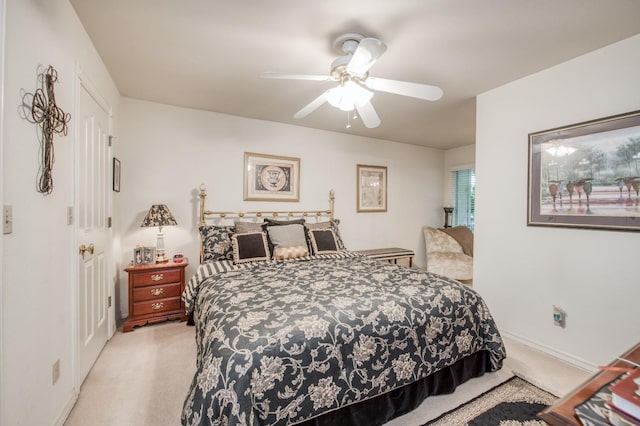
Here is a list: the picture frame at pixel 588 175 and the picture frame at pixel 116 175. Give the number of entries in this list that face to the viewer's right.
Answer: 1

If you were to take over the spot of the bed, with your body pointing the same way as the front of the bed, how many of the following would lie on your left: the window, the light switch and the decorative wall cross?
1

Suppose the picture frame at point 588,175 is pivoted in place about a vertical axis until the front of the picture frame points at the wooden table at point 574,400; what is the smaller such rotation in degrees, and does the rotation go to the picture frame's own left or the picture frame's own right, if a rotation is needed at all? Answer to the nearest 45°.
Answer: approximately 45° to the picture frame's own left

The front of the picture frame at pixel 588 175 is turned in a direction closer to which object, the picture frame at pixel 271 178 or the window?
the picture frame

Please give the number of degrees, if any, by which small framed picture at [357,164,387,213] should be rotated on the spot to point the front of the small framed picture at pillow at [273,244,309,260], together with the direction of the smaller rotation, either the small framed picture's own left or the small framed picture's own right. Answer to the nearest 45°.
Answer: approximately 90° to the small framed picture's own right

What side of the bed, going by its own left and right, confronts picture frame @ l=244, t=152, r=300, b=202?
back

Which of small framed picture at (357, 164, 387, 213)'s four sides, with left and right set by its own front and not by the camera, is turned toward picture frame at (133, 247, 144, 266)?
right

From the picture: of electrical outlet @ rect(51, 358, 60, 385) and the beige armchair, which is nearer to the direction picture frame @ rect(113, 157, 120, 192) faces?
the beige armchair

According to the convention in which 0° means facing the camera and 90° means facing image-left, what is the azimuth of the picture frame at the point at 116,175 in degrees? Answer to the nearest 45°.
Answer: approximately 270°

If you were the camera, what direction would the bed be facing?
facing the viewer and to the right of the viewer

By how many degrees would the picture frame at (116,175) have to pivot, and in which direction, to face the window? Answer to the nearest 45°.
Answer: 0° — it already faces it

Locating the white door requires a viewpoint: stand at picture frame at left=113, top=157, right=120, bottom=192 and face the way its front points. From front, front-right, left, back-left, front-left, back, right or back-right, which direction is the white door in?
right

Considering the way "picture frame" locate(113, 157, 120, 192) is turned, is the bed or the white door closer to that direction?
the bed

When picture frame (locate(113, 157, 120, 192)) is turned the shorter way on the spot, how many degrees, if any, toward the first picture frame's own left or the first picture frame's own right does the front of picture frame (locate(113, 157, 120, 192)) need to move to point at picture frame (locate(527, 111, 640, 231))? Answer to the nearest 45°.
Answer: approximately 45° to the first picture frame's own right
